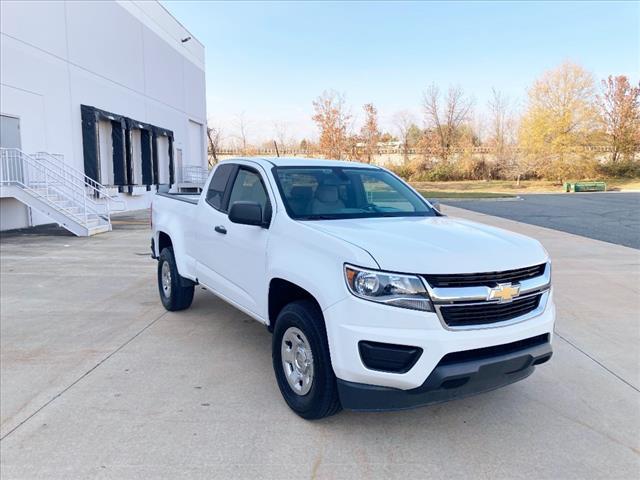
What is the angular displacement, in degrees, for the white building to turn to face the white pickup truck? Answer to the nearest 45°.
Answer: approximately 45° to its right

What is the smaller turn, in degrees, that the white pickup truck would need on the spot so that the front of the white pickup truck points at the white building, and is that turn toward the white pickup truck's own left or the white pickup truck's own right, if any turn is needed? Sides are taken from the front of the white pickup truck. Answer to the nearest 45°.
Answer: approximately 180°

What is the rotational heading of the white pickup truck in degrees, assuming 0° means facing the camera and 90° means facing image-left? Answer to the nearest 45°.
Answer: approximately 315°

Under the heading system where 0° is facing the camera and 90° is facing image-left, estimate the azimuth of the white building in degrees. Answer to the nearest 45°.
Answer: approximately 315°

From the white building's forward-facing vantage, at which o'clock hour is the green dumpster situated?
The green dumpster is roughly at 10 o'clock from the white building.

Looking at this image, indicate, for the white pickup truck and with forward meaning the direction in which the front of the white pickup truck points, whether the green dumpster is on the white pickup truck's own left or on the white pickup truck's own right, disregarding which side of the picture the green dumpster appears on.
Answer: on the white pickup truck's own left
